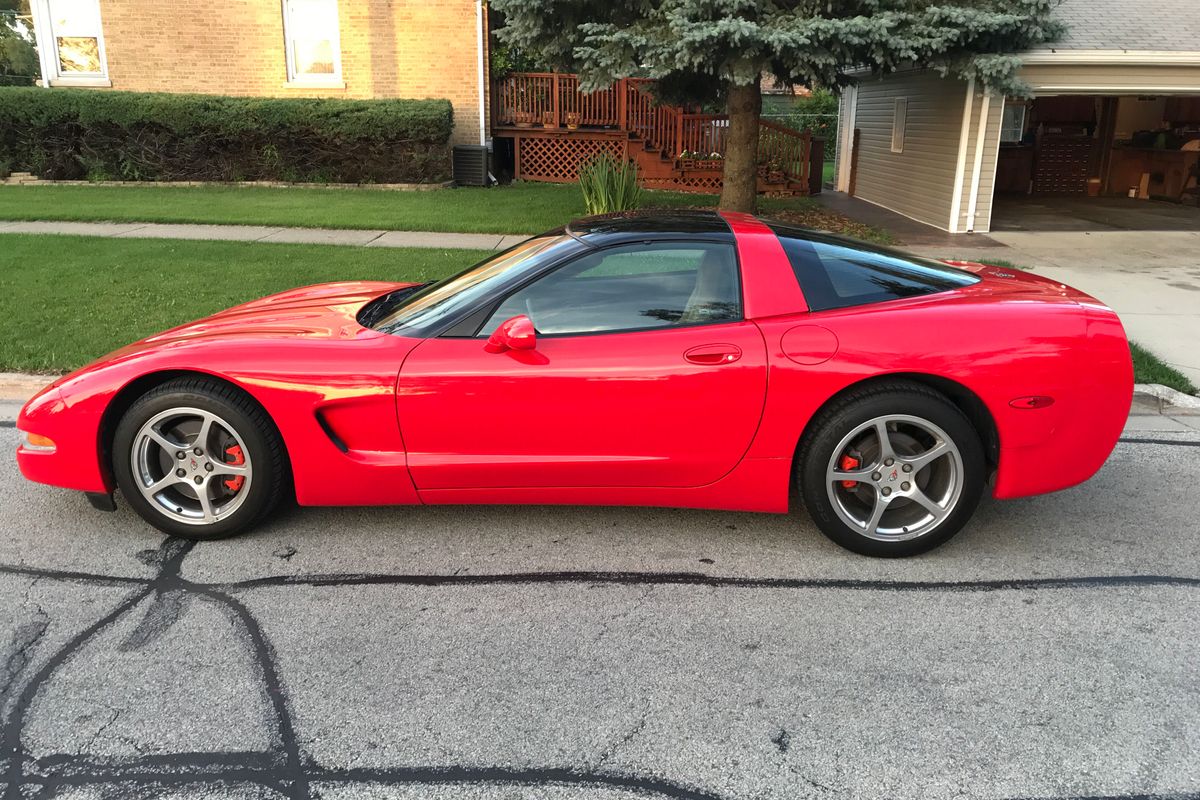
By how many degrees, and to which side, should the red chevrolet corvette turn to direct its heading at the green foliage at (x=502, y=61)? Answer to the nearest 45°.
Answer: approximately 90° to its right

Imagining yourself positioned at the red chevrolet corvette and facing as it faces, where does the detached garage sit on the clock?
The detached garage is roughly at 4 o'clock from the red chevrolet corvette.

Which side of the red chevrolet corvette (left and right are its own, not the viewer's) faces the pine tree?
right

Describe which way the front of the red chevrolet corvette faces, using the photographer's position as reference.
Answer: facing to the left of the viewer

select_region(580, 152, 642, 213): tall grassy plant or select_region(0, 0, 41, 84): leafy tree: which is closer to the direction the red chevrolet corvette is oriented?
the leafy tree

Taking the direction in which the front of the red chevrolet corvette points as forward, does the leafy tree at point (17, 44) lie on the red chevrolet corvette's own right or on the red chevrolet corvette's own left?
on the red chevrolet corvette's own right

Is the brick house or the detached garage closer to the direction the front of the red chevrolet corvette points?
the brick house

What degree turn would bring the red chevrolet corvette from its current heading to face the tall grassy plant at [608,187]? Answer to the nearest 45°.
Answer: approximately 90° to its right

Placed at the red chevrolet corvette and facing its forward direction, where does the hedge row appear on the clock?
The hedge row is roughly at 2 o'clock from the red chevrolet corvette.
